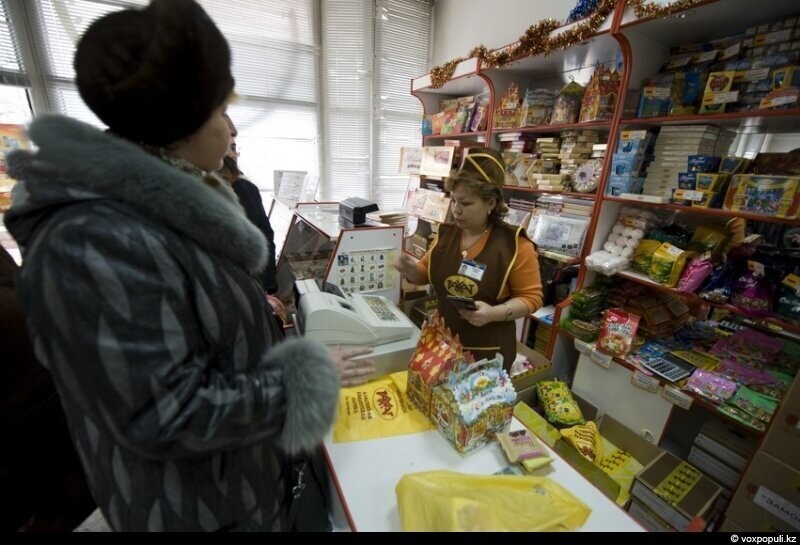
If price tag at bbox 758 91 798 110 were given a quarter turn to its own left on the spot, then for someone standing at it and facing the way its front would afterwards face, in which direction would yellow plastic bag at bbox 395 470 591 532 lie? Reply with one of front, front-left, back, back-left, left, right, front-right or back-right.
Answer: front-right

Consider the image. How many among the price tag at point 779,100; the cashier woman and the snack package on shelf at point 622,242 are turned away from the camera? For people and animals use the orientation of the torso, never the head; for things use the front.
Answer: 0

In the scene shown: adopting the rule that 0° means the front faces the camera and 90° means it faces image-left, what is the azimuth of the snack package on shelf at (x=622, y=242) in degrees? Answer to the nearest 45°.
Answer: approximately 45°

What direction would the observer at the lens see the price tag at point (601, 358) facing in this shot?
facing the viewer and to the left of the viewer

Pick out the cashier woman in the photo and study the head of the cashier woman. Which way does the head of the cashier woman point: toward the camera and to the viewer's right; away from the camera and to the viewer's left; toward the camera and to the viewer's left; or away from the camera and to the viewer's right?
toward the camera and to the viewer's left

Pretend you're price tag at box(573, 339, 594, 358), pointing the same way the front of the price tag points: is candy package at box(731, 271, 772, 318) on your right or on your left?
on your left

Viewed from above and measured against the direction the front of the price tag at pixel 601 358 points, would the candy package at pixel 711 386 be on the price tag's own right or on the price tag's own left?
on the price tag's own left
